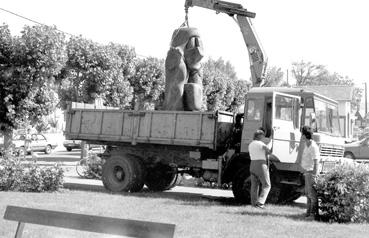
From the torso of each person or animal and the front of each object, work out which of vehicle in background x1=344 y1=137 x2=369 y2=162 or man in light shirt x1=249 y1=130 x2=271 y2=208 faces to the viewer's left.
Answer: the vehicle in background

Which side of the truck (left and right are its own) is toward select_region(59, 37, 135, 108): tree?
back

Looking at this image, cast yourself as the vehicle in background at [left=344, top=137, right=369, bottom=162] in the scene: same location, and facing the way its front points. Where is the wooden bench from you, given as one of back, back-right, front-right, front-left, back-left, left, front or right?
left

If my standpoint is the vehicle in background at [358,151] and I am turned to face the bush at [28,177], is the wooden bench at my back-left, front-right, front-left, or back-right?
front-left

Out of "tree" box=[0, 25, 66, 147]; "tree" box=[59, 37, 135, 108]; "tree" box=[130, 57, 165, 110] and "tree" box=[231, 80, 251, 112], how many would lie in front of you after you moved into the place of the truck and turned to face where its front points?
0

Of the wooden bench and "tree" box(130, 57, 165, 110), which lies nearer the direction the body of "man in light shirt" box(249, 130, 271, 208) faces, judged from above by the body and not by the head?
the tree

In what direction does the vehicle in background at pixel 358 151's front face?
to the viewer's left

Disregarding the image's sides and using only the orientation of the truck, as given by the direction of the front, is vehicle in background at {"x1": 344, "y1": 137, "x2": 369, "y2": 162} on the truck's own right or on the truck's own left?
on the truck's own left

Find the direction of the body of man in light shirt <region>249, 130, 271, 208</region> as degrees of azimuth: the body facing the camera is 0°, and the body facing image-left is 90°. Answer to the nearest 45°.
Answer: approximately 225°

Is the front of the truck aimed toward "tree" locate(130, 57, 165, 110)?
no

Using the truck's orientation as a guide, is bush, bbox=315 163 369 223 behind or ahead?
ahead
